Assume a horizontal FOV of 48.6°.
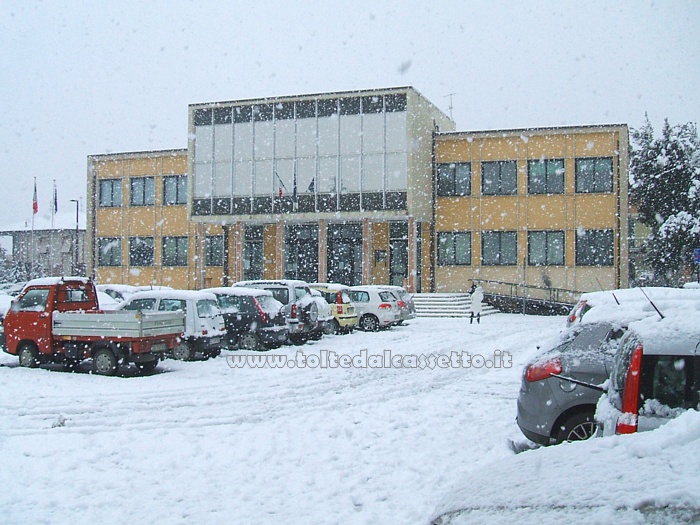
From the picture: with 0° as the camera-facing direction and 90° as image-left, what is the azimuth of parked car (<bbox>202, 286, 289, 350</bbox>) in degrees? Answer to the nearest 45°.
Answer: approximately 135°

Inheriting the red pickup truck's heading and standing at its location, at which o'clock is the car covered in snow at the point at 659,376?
The car covered in snow is roughly at 7 o'clock from the red pickup truck.

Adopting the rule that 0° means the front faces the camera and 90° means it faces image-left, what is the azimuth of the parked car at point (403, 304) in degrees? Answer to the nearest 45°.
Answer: approximately 135°

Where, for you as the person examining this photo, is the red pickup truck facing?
facing away from the viewer and to the left of the viewer

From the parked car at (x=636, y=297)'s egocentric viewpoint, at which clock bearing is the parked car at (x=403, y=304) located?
the parked car at (x=403, y=304) is roughly at 8 o'clock from the parked car at (x=636, y=297).
